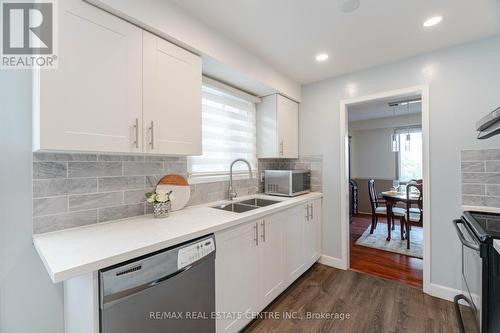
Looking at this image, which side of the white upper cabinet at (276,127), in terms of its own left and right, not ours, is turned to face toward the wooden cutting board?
right

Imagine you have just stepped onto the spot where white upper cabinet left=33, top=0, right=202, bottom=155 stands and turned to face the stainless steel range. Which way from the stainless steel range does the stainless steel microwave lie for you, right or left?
left

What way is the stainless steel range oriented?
to the viewer's left

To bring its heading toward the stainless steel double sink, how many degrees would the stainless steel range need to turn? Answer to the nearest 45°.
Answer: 0° — it already faces it

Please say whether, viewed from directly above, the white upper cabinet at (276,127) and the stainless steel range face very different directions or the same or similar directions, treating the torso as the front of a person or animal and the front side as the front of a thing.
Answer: very different directions

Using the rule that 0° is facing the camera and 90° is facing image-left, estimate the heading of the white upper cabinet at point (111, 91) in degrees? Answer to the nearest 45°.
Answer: approximately 315°

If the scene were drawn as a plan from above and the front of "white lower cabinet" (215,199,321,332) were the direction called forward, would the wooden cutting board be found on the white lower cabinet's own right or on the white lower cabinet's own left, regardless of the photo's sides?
on the white lower cabinet's own right

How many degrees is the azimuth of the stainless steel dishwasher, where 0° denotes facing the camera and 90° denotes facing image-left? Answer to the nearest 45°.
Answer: approximately 315°

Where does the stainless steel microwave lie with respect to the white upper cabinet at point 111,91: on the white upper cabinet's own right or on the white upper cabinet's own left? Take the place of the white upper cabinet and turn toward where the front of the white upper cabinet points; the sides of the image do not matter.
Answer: on the white upper cabinet's own left

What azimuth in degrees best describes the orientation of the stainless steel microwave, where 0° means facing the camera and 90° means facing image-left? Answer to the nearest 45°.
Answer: approximately 315°
